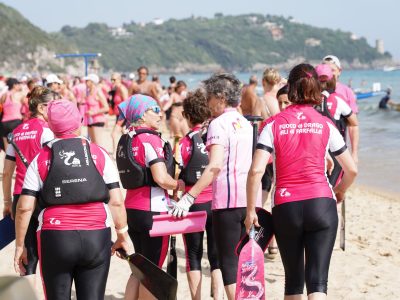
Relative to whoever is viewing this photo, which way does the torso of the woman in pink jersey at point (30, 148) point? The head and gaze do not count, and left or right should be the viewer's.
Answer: facing away from the viewer and to the right of the viewer

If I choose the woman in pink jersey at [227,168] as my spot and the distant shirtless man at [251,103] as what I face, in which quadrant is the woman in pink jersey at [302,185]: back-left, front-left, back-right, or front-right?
back-right

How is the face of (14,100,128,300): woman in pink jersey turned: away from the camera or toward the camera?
away from the camera

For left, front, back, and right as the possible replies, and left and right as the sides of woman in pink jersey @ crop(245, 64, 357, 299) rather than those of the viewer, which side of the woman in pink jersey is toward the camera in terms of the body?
back

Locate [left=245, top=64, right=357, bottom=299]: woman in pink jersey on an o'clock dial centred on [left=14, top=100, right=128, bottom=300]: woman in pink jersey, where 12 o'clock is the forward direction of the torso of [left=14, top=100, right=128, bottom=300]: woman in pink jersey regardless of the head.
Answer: [left=245, top=64, right=357, bottom=299]: woman in pink jersey is roughly at 3 o'clock from [left=14, top=100, right=128, bottom=300]: woman in pink jersey.

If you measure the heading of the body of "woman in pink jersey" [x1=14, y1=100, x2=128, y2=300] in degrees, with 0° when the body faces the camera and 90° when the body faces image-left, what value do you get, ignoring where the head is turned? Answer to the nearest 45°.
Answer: approximately 180°

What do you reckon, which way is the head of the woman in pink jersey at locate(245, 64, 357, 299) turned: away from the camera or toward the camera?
away from the camera

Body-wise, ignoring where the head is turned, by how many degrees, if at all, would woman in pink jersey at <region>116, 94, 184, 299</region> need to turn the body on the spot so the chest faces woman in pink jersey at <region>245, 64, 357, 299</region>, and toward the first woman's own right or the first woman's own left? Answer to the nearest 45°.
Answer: approximately 90° to the first woman's own right

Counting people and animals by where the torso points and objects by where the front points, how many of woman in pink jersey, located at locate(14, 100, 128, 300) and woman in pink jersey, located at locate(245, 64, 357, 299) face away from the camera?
2

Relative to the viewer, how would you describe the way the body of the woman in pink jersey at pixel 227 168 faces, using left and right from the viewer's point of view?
facing away from the viewer and to the left of the viewer
